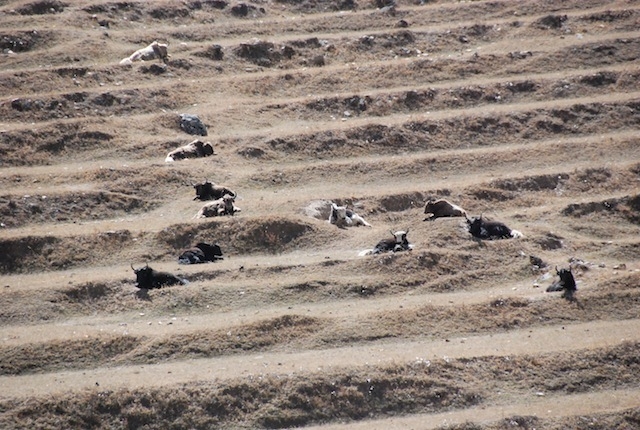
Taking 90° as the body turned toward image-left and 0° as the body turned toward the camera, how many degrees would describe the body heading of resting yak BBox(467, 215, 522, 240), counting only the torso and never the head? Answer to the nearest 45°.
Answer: approximately 90°

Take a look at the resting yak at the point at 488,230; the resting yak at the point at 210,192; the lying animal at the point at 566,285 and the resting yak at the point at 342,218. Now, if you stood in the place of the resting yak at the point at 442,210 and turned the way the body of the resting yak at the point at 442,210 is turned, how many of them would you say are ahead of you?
2

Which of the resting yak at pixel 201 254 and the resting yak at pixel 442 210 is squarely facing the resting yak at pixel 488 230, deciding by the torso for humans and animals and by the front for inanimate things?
the resting yak at pixel 201 254

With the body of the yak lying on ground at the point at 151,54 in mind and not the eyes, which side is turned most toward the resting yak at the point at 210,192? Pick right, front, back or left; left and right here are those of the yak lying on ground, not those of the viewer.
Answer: right

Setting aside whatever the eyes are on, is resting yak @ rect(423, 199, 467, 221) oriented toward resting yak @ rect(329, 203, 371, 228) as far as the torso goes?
yes

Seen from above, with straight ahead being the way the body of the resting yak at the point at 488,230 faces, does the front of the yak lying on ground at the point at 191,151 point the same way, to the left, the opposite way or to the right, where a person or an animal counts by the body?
the opposite way

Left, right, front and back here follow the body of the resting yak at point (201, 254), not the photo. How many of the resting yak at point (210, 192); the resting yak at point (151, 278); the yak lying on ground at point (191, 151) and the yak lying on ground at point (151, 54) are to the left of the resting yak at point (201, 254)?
3

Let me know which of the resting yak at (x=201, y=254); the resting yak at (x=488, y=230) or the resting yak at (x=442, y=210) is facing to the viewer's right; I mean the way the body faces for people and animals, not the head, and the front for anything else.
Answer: the resting yak at (x=201, y=254)

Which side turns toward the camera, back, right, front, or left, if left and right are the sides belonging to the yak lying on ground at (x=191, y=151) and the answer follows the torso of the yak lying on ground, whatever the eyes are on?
right

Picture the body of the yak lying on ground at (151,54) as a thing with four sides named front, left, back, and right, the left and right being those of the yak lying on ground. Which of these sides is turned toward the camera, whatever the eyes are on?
right

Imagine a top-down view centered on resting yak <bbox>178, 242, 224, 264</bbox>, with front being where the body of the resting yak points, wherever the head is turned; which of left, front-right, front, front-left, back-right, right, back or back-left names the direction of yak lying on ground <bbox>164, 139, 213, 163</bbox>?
left

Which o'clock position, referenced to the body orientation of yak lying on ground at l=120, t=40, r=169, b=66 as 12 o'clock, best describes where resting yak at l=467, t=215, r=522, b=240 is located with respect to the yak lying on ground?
The resting yak is roughly at 2 o'clock from the yak lying on ground.

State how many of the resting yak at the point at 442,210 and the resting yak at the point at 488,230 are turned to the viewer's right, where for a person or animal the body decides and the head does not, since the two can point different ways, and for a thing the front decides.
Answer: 0

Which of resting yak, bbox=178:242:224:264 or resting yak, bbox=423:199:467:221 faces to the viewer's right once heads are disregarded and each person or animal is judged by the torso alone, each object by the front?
resting yak, bbox=178:242:224:264

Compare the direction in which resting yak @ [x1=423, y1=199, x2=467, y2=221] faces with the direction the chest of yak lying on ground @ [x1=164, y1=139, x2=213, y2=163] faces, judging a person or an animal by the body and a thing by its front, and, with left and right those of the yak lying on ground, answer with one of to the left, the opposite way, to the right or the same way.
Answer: the opposite way
